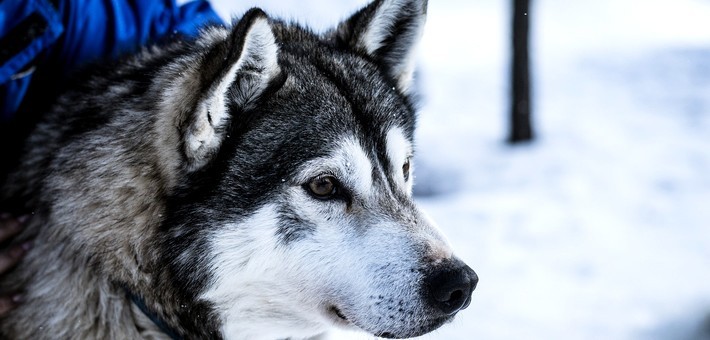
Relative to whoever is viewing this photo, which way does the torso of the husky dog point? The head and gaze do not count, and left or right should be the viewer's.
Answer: facing the viewer and to the right of the viewer

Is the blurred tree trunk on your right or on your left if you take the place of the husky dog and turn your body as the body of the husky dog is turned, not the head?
on your left
